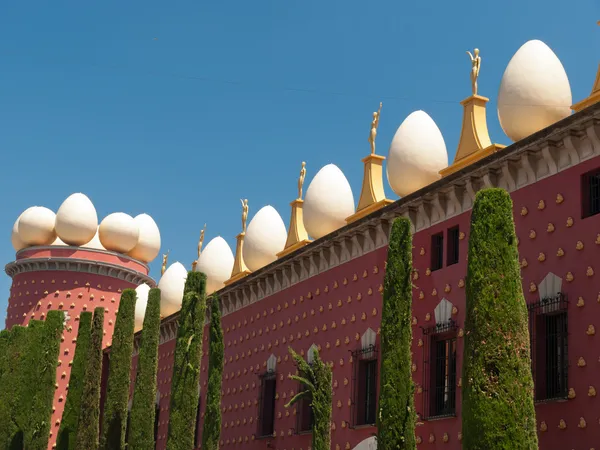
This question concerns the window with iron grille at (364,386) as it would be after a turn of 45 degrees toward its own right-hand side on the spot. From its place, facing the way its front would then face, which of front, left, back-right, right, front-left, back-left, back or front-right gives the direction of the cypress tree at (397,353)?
left

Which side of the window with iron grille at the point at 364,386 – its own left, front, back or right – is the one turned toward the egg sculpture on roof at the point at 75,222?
right

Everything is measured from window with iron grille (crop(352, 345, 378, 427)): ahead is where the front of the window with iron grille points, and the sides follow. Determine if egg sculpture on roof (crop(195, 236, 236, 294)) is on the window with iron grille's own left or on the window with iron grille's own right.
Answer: on the window with iron grille's own right

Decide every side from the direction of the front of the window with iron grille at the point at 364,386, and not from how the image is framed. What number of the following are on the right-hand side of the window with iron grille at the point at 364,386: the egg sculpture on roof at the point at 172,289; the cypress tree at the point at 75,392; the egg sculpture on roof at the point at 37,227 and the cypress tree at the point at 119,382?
4

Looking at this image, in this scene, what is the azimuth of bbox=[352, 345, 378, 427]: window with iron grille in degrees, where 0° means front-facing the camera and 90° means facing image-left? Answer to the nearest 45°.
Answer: approximately 45°

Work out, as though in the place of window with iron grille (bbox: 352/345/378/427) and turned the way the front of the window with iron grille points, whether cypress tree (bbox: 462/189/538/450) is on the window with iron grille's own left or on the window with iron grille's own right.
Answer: on the window with iron grille's own left

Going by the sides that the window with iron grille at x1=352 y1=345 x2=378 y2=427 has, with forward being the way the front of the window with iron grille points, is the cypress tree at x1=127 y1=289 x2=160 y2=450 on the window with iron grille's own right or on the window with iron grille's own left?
on the window with iron grille's own right

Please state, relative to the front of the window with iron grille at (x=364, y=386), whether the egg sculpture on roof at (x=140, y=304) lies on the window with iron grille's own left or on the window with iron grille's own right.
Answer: on the window with iron grille's own right

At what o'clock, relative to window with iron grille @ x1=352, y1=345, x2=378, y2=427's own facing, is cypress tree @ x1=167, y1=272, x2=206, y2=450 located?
The cypress tree is roughly at 2 o'clock from the window with iron grille.

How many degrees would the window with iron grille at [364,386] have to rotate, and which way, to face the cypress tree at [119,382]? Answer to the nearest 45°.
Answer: approximately 90° to its right

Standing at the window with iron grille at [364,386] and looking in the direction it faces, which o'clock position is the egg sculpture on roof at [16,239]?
The egg sculpture on roof is roughly at 3 o'clock from the window with iron grille.

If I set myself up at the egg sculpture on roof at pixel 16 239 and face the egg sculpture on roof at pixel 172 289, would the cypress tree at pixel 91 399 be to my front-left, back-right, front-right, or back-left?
front-right
